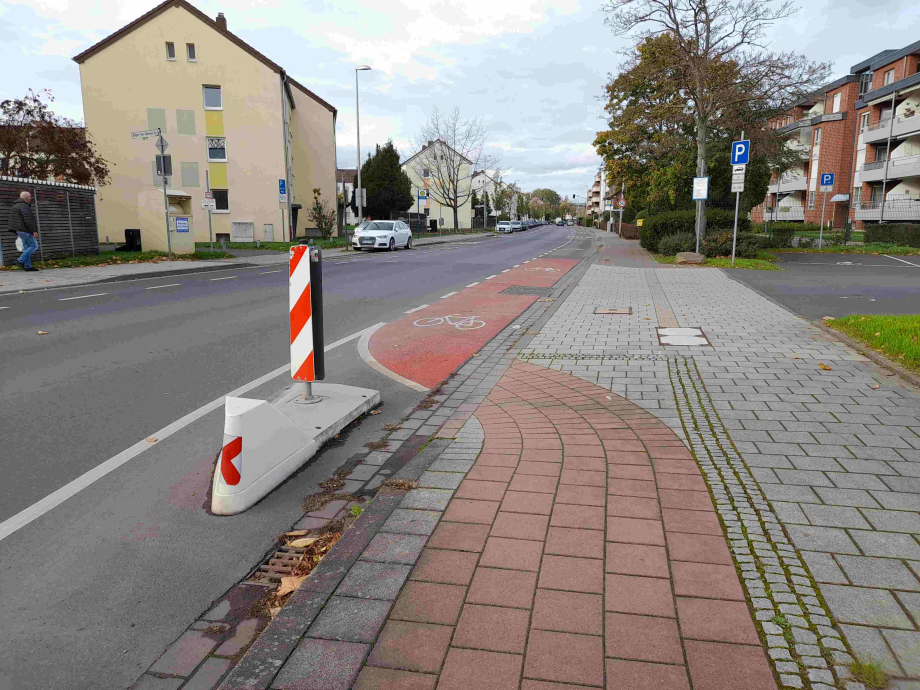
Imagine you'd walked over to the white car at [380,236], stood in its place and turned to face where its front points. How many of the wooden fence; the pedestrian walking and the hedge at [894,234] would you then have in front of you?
2

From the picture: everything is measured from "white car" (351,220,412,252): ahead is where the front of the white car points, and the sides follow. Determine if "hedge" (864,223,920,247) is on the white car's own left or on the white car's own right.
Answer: on the white car's own left

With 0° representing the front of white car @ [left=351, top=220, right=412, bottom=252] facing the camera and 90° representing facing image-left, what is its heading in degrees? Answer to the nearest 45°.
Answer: approximately 45°

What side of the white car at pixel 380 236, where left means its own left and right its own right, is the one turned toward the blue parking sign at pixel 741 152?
left

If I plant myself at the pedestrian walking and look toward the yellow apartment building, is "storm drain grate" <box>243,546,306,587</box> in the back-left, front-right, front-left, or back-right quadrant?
back-right

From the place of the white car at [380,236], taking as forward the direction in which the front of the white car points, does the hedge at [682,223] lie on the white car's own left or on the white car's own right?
on the white car's own left

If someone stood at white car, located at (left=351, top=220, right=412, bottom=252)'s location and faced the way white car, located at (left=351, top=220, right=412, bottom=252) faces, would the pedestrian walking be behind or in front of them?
in front

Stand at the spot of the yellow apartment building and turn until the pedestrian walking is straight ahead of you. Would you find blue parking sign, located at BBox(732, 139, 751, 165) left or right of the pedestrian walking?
left

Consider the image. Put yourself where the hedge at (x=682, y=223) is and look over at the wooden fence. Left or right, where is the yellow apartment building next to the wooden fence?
right

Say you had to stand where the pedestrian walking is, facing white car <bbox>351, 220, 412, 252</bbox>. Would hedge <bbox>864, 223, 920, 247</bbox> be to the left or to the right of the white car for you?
right

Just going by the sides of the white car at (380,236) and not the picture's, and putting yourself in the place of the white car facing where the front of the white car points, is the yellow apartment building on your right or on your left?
on your right

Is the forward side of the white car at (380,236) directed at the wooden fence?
yes

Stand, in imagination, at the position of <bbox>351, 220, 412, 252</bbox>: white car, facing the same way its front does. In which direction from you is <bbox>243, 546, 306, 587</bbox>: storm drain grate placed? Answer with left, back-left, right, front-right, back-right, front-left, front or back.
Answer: front-left
